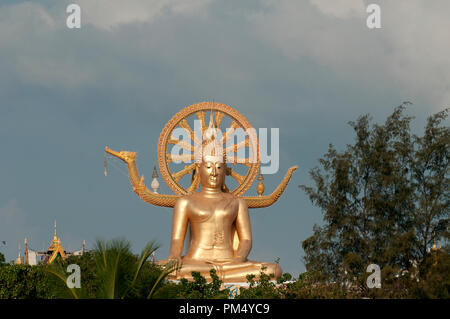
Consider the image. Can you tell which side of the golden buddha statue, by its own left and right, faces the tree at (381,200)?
left

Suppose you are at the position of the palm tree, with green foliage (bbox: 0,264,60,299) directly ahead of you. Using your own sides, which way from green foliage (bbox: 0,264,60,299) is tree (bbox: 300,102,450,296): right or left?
right

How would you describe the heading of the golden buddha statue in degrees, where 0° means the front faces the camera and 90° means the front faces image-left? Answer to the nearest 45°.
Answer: approximately 0°

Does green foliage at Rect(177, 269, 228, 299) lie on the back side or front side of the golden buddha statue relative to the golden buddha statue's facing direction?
on the front side

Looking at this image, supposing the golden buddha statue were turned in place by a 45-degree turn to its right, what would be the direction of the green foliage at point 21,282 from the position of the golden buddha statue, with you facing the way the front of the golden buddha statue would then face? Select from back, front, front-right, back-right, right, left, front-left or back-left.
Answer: front-right

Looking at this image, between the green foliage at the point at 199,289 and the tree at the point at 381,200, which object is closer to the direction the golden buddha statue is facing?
the green foliage

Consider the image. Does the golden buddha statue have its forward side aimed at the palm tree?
yes

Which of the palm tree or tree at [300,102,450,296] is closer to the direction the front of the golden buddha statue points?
the palm tree
